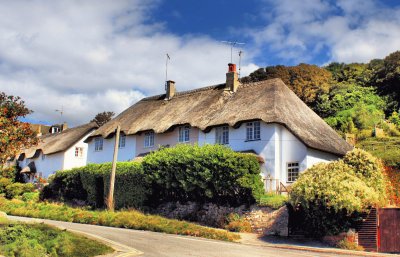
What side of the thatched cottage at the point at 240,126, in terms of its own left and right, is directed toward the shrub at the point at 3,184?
right

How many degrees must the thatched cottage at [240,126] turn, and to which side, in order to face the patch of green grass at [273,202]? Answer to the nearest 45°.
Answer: approximately 45° to its left

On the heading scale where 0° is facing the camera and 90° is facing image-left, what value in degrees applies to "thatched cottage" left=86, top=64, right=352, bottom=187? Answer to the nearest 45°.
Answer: approximately 45°

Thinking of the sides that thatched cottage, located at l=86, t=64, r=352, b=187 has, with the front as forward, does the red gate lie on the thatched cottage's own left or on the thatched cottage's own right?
on the thatched cottage's own left
